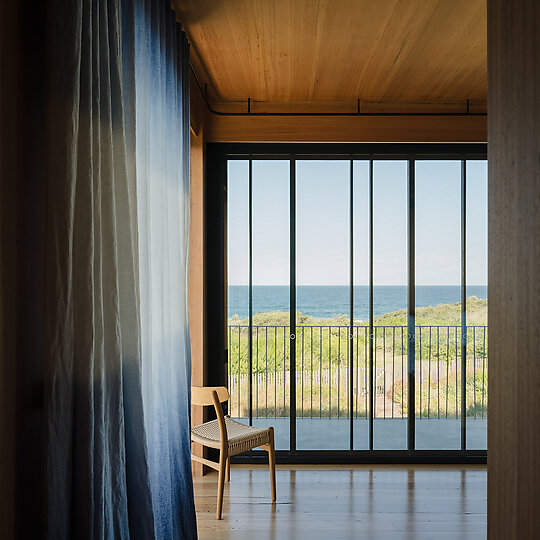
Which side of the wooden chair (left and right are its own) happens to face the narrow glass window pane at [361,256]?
front

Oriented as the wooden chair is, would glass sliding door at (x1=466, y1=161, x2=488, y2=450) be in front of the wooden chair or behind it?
in front

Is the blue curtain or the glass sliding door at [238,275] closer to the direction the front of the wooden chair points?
the glass sliding door

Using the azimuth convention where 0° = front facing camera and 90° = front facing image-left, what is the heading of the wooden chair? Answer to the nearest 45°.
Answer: approximately 225°

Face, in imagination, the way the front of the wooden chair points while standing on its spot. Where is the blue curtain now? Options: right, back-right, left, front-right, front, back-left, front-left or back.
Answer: back-right

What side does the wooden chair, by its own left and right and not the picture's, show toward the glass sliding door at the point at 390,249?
front
